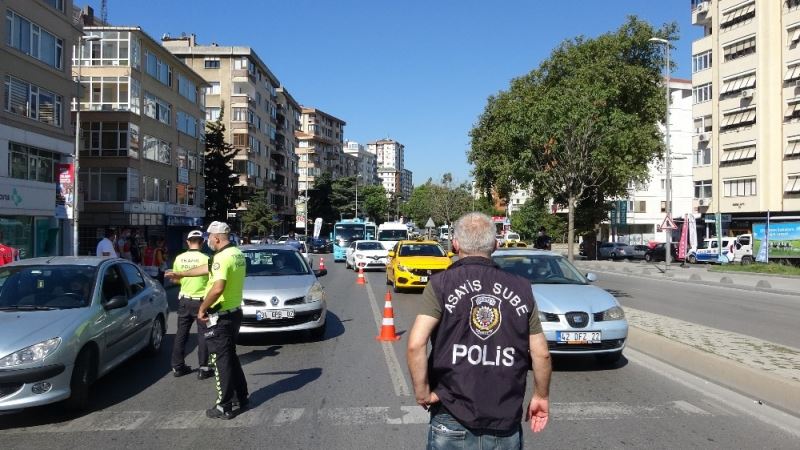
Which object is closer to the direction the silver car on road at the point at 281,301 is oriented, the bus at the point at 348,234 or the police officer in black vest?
the police officer in black vest

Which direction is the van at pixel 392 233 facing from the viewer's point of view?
toward the camera

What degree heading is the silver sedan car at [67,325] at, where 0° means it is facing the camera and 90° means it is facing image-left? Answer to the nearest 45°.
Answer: approximately 45°

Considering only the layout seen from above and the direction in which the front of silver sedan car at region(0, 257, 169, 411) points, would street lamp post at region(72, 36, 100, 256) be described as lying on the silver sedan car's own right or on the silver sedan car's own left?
on the silver sedan car's own right

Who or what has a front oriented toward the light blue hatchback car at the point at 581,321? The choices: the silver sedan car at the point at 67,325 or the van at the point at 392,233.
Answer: the van

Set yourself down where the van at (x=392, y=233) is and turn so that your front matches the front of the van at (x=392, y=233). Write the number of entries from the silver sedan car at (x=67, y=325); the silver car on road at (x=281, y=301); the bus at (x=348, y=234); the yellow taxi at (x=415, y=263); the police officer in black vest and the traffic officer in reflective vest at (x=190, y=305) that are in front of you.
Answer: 5

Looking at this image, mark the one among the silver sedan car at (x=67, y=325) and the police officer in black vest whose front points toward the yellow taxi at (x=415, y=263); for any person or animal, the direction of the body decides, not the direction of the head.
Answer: the police officer in black vest

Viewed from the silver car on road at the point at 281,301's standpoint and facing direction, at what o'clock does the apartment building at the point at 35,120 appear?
The apartment building is roughly at 5 o'clock from the silver car on road.

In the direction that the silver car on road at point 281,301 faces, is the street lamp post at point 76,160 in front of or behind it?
behind

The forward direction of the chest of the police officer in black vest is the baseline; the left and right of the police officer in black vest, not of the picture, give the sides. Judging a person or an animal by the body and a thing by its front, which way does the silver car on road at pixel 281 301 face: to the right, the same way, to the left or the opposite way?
the opposite way

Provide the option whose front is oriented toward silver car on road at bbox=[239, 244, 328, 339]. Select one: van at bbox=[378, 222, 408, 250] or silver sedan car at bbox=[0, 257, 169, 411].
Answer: the van

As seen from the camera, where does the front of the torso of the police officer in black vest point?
away from the camera

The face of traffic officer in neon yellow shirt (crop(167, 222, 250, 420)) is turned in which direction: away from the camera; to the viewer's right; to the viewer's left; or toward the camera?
to the viewer's left

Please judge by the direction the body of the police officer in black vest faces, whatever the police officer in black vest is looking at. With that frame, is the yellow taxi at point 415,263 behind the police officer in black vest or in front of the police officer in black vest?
in front

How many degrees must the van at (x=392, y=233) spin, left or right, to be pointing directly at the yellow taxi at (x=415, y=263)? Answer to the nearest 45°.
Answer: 0° — it already faces it

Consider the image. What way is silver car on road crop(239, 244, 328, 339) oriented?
toward the camera

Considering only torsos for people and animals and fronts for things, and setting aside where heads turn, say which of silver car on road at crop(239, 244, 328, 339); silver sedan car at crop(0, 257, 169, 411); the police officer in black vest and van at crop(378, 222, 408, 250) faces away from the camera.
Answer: the police officer in black vest
